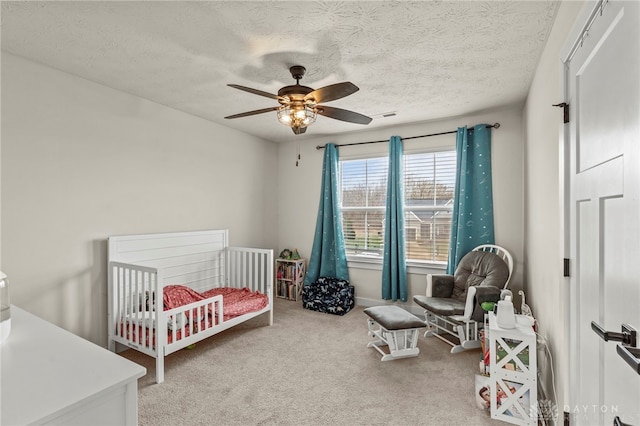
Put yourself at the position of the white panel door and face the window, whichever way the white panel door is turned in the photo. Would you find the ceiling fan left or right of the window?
left

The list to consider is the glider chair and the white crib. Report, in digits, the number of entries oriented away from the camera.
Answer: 0

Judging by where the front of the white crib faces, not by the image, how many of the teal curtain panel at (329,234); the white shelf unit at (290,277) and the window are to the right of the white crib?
0

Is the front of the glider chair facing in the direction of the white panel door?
no

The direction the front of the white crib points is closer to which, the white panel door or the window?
the white panel door

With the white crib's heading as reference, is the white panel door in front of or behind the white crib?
in front

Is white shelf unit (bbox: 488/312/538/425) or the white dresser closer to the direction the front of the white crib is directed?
the white shelf unit

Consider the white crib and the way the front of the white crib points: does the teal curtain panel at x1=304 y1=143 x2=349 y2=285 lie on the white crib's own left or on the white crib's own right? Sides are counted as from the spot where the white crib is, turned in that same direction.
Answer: on the white crib's own left

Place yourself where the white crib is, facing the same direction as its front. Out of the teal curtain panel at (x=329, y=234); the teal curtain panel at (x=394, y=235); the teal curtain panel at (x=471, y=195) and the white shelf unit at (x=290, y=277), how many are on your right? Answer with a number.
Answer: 0

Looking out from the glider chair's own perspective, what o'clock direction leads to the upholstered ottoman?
The upholstered ottoman is roughly at 12 o'clock from the glider chair.

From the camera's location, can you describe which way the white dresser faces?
facing away from the viewer and to the right of the viewer

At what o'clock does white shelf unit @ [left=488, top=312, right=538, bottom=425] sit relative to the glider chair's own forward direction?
The white shelf unit is roughly at 10 o'clock from the glider chair.

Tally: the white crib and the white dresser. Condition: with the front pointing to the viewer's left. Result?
0

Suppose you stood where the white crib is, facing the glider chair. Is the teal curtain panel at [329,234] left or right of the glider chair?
left

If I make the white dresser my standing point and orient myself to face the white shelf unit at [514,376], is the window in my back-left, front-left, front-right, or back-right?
front-left

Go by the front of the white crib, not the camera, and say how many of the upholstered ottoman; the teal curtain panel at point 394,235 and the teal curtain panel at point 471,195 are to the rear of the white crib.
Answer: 0

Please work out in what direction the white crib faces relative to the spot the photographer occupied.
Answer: facing the viewer and to the right of the viewer

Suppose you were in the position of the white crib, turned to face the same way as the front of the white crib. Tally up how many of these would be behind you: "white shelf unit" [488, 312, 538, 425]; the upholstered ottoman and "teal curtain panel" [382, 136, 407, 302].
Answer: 0

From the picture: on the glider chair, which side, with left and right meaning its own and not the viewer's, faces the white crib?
front

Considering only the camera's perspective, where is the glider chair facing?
facing the viewer and to the left of the viewer

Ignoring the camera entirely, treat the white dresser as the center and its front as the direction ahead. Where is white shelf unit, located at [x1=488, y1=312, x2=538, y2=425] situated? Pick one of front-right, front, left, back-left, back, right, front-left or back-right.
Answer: front-right

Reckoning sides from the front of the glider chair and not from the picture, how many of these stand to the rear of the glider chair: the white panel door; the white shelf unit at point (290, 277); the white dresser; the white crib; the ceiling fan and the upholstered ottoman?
0
